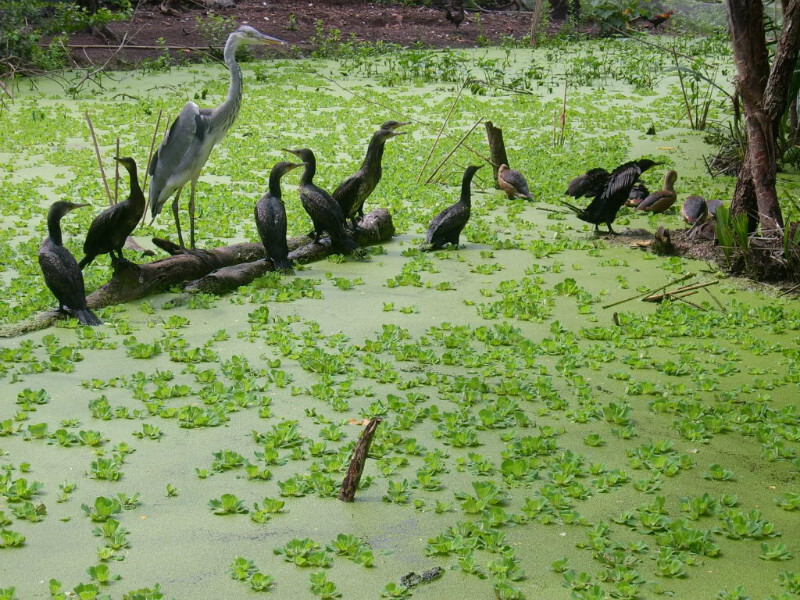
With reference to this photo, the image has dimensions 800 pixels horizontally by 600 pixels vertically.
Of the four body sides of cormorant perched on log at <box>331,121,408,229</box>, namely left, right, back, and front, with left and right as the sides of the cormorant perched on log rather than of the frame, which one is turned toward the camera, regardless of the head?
right

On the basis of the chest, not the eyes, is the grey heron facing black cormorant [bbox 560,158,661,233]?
yes

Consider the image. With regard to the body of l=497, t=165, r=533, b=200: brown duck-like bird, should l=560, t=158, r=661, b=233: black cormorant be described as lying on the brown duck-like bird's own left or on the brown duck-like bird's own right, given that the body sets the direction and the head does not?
on the brown duck-like bird's own left

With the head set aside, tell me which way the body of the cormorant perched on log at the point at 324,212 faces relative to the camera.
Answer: to the viewer's left

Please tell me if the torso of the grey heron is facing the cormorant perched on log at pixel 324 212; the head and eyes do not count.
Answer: yes

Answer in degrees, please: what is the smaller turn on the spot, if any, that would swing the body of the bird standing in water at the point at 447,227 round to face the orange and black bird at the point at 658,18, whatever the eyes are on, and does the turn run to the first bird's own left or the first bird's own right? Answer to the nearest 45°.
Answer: approximately 90° to the first bird's own left

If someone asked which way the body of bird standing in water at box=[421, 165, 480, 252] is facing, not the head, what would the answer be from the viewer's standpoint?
to the viewer's right

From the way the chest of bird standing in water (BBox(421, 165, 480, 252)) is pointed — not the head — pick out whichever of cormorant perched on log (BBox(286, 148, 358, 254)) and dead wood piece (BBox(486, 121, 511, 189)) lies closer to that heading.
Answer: the dead wood piece

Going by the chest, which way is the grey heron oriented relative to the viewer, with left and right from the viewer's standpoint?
facing to the right of the viewer

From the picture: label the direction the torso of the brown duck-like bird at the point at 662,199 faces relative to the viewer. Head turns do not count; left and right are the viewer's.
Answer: facing to the right of the viewer

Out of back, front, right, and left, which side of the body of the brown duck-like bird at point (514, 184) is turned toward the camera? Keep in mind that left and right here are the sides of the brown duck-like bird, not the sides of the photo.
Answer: left
